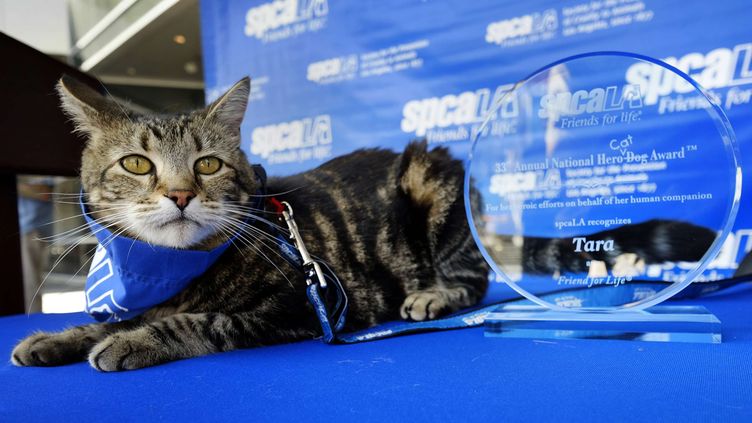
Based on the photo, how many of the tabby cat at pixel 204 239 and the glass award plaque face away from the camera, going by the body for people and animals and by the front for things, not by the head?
0

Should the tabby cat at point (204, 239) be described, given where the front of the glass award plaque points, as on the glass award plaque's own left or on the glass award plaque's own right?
on the glass award plaque's own right

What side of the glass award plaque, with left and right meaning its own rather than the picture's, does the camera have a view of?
front

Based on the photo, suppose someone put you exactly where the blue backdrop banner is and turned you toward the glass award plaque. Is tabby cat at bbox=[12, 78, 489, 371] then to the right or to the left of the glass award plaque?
right

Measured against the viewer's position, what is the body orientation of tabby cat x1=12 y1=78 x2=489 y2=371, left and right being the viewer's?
facing the viewer and to the left of the viewer

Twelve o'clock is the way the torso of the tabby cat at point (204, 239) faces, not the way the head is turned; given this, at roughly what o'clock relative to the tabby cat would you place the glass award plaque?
The glass award plaque is roughly at 8 o'clock from the tabby cat.

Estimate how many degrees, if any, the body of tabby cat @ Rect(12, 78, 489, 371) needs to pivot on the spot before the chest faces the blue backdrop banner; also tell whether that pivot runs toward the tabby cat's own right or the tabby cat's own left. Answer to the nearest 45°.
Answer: approximately 180°
